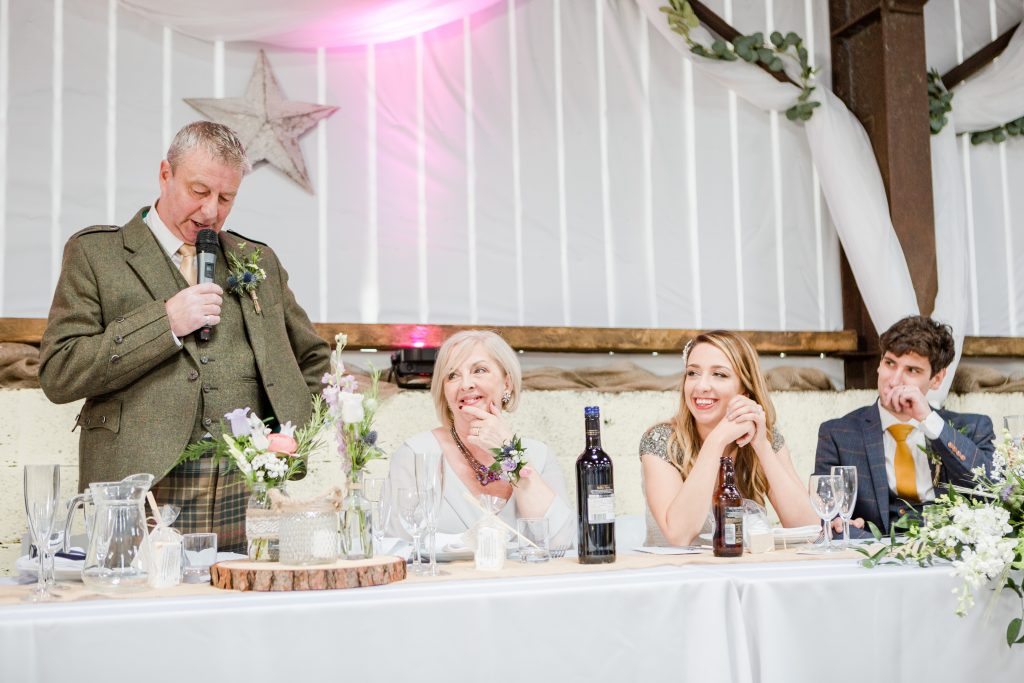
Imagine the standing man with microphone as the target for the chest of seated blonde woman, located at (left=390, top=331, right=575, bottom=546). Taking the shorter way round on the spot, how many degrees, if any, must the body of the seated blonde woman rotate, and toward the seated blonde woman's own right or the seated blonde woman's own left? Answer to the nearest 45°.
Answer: approximately 90° to the seated blonde woman's own right

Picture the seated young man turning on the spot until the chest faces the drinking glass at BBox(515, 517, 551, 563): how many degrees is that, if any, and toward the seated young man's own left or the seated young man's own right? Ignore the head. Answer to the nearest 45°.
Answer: approximately 45° to the seated young man's own right

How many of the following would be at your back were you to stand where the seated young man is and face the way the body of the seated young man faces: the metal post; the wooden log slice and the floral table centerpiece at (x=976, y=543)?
1

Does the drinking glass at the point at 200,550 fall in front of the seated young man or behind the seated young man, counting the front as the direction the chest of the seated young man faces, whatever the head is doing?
in front

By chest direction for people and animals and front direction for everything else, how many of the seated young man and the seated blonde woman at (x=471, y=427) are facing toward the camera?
2

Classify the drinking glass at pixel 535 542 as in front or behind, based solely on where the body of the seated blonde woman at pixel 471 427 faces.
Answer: in front

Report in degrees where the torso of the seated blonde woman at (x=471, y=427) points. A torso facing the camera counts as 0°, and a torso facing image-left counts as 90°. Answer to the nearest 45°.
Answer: approximately 0°

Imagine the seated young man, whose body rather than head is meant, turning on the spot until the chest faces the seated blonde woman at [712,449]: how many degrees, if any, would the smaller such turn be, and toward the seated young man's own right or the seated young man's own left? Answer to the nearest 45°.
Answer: approximately 45° to the seated young man's own right

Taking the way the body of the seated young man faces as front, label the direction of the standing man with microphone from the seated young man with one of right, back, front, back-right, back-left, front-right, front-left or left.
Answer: front-right
